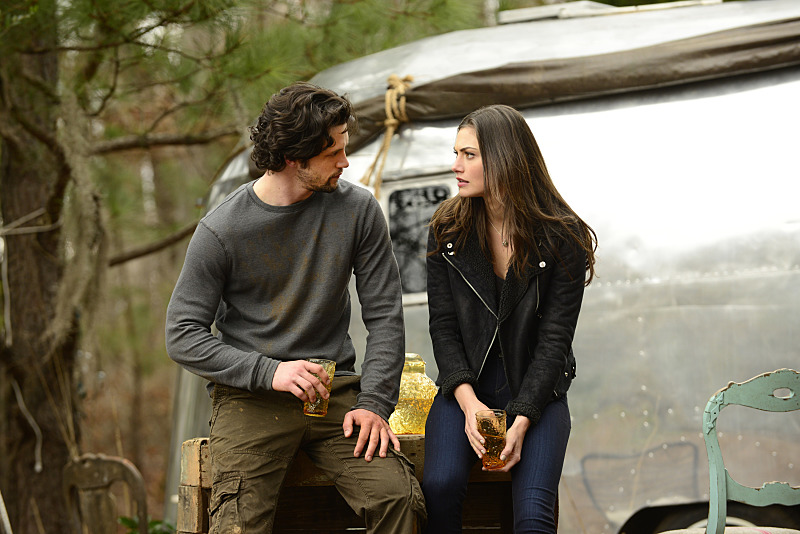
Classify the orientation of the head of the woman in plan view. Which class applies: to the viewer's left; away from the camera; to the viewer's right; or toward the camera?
to the viewer's left

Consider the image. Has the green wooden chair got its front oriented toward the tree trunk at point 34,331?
no

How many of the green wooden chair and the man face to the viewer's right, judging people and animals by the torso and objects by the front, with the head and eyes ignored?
0

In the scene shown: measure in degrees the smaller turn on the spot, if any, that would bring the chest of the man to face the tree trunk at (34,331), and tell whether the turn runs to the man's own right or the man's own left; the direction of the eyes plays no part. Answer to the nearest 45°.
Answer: approximately 135° to the man's own right

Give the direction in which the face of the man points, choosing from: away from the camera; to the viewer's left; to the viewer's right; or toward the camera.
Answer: to the viewer's right

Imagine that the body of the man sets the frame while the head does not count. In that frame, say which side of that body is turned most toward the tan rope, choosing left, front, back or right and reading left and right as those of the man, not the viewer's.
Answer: back

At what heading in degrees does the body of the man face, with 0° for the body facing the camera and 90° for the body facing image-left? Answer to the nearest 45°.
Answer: approximately 0°

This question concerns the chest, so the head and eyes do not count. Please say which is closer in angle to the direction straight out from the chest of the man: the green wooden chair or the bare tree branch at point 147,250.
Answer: the green wooden chair

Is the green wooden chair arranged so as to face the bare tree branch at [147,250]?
no

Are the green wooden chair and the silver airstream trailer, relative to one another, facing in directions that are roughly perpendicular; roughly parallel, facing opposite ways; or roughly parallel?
roughly perpendicular
